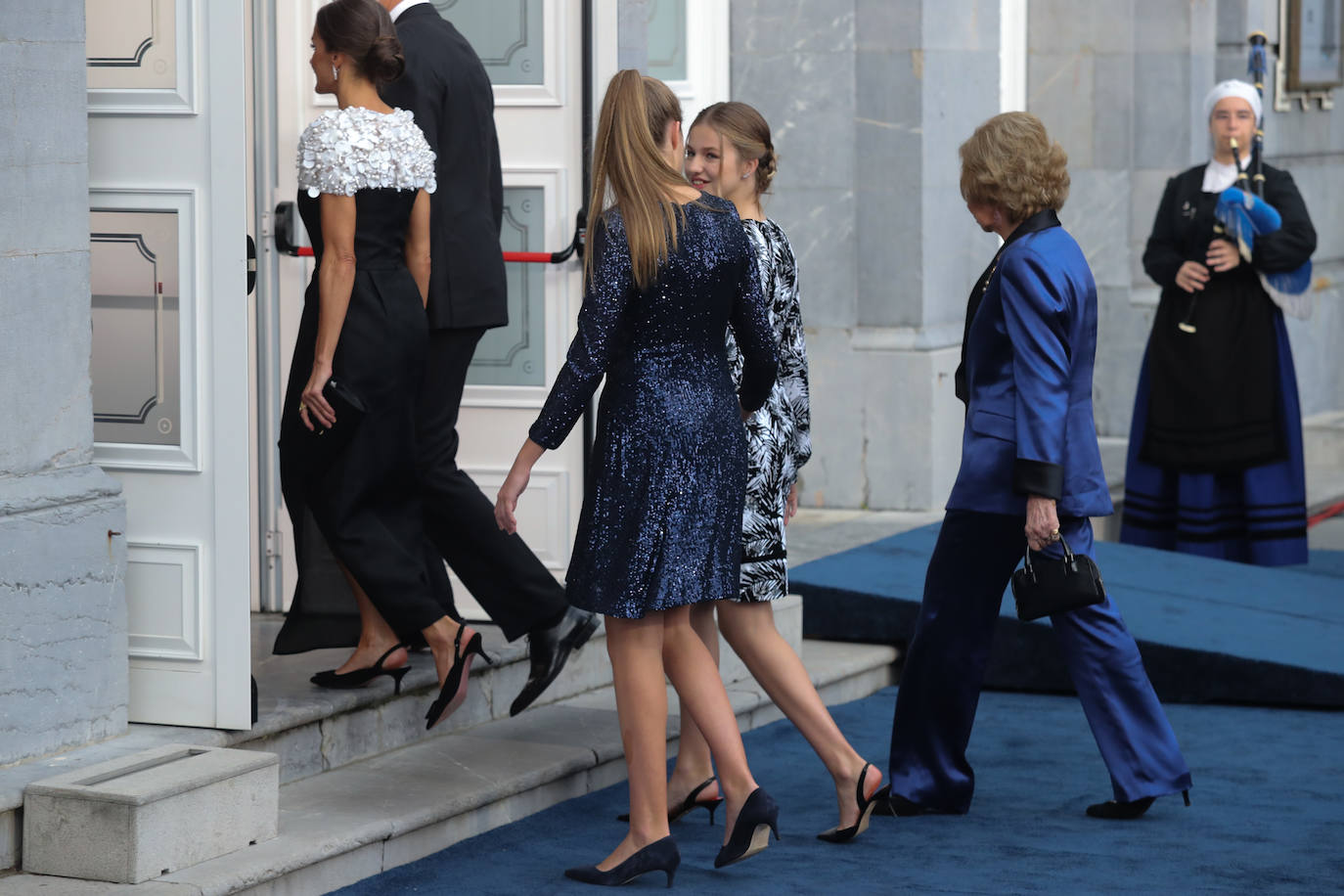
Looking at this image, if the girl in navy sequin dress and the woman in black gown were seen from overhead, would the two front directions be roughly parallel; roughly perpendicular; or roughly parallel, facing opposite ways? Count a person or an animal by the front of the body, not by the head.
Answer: roughly parallel

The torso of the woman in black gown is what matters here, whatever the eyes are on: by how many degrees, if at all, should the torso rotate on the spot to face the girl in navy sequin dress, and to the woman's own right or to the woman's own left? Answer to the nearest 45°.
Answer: approximately 180°

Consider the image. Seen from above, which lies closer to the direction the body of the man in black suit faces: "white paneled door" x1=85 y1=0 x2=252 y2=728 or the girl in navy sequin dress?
the white paneled door

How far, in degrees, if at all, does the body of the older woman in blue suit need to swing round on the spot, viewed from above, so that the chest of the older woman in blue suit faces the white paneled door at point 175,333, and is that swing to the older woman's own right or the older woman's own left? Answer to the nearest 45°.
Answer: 0° — they already face it

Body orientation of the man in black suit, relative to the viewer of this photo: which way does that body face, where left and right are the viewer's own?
facing to the left of the viewer

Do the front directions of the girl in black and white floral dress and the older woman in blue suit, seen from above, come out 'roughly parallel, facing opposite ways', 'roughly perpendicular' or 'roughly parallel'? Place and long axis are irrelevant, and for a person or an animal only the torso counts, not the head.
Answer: roughly parallel

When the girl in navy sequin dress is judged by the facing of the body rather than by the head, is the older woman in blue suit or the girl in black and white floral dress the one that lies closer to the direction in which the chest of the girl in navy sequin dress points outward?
the girl in black and white floral dress

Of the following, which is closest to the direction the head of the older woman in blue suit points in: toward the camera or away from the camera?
away from the camera

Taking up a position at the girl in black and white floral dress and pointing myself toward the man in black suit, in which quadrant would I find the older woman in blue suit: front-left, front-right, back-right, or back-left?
back-right

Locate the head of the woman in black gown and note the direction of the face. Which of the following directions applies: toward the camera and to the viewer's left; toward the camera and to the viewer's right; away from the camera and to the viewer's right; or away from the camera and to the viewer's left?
away from the camera and to the viewer's left

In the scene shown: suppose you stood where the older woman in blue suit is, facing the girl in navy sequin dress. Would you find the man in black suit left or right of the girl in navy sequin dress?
right

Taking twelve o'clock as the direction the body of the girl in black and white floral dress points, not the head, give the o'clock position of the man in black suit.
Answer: The man in black suit is roughly at 1 o'clock from the girl in black and white floral dress.

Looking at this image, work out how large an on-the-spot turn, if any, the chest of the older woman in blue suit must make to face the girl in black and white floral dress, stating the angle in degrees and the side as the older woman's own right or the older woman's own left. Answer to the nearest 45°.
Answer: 0° — they already face them

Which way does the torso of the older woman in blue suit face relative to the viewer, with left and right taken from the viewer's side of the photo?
facing to the left of the viewer

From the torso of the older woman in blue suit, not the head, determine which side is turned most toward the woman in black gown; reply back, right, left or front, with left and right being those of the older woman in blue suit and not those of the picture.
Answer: front

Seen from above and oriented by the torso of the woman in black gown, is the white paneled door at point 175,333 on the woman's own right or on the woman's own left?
on the woman's own left

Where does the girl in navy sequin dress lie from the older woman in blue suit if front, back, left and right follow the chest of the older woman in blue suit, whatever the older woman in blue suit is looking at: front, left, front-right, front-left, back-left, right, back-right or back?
front-left
